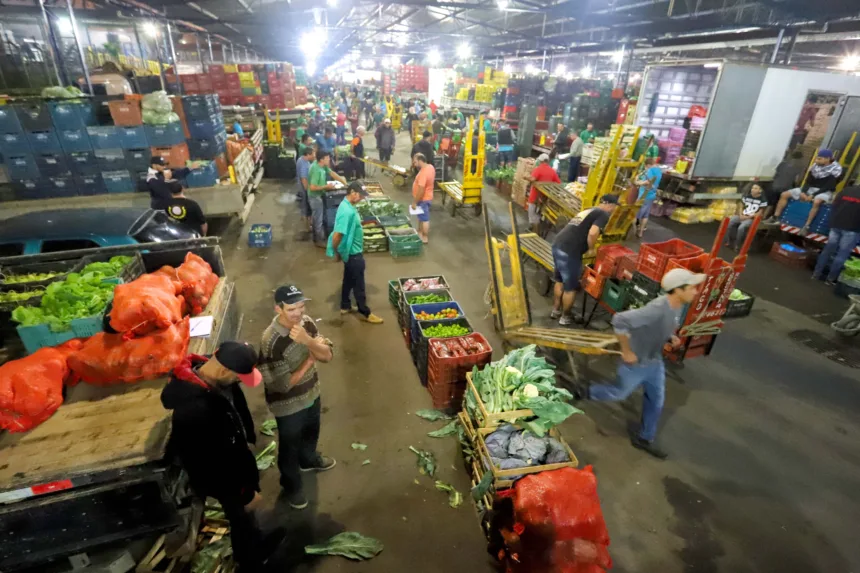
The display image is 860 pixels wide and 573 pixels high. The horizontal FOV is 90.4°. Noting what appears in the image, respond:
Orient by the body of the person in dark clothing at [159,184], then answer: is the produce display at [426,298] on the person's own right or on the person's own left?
on the person's own right

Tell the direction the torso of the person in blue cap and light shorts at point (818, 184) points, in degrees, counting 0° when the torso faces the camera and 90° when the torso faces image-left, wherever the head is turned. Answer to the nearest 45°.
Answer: approximately 45°

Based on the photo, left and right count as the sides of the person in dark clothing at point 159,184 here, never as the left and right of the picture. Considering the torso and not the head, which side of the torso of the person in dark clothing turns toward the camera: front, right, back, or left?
right

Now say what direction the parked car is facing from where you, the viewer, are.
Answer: facing to the right of the viewer

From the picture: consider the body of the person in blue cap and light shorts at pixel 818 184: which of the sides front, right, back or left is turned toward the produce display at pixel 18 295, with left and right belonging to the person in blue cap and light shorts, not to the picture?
front

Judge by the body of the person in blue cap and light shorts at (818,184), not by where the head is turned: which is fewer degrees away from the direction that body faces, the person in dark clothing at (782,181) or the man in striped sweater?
the man in striped sweater
